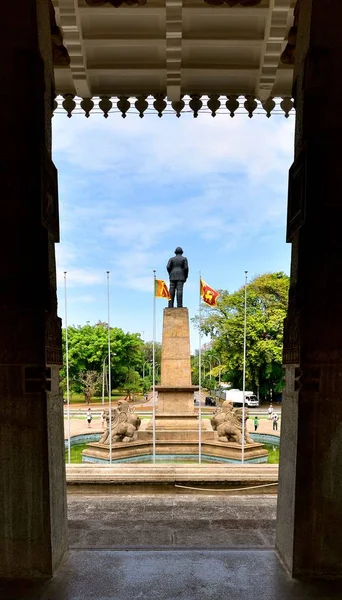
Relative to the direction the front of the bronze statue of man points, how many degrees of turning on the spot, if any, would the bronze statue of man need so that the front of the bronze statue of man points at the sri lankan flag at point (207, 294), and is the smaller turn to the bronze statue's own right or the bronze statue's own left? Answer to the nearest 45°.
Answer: approximately 135° to the bronze statue's own right

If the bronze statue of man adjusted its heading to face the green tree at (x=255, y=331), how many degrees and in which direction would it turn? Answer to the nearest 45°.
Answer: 0° — it already faces it

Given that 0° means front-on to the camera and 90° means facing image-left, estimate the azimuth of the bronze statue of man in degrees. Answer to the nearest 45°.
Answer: approximately 180°

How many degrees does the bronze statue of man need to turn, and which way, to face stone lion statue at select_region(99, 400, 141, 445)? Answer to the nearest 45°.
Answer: approximately 180°

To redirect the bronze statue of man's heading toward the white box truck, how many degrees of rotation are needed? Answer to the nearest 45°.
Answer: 0° — it already faces it

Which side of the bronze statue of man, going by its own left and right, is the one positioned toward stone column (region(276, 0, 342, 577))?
back

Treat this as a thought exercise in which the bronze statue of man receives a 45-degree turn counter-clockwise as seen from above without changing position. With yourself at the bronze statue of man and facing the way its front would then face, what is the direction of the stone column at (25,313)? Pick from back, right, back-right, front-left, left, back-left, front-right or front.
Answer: back-left

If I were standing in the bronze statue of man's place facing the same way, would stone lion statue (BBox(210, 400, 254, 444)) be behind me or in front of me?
behind

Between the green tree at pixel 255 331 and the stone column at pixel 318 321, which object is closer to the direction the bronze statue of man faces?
the green tree
